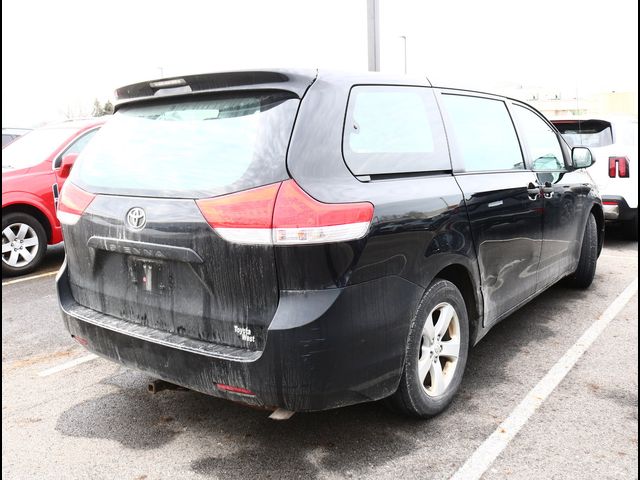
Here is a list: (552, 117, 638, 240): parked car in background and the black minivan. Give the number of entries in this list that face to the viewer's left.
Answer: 0

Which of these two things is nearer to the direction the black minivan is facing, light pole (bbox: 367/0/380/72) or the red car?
the light pole

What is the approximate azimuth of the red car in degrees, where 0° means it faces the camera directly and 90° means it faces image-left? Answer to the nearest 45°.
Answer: approximately 45°

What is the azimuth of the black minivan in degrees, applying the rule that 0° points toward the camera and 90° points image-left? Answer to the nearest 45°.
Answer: approximately 225°

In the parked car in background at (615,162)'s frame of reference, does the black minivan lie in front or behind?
behind

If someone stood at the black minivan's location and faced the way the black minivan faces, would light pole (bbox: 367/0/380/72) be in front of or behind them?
in front

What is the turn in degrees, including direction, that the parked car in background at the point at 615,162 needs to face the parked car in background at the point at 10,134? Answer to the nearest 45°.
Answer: approximately 135° to its left

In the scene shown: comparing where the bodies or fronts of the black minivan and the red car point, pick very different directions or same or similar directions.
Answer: very different directions

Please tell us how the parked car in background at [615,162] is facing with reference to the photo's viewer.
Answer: facing away from the viewer and to the right of the viewer

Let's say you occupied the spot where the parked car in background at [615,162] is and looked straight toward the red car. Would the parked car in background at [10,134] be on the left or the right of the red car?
right

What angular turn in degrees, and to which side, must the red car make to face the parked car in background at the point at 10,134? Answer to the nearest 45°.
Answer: approximately 135° to its right
